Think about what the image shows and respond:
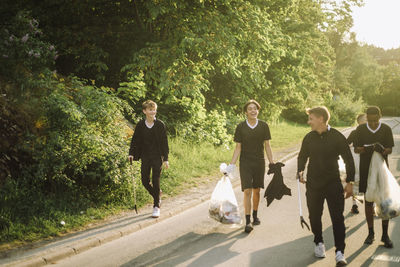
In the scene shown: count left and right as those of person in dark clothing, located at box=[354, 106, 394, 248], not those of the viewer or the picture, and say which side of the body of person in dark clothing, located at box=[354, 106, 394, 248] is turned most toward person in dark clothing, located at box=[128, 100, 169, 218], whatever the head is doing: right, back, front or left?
right

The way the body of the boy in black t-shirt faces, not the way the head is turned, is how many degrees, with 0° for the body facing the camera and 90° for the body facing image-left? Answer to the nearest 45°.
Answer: approximately 0°

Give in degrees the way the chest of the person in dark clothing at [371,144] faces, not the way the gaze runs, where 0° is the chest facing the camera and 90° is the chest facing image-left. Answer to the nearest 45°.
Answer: approximately 0°

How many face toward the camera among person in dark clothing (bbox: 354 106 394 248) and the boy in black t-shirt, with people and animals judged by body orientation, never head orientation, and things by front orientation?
2

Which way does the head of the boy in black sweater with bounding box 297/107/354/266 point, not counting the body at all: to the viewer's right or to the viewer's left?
to the viewer's left

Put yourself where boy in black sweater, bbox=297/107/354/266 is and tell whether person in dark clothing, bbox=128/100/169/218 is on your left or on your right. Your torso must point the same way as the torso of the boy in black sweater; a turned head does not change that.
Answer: on your right

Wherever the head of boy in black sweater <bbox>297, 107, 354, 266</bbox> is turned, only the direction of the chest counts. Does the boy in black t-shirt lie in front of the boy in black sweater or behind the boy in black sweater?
behind

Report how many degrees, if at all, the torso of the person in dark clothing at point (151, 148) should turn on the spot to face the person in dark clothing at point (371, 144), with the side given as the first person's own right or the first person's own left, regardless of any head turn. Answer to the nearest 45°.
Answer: approximately 45° to the first person's own left

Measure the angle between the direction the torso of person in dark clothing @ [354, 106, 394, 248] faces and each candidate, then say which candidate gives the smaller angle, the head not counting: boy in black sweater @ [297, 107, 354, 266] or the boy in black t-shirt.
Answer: the boy in black sweater

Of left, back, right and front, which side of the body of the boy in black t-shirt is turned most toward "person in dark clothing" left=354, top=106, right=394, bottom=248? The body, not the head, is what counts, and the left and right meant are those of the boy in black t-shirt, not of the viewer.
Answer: left
